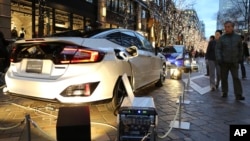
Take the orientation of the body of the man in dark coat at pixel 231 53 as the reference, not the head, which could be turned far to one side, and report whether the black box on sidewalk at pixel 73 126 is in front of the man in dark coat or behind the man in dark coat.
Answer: in front

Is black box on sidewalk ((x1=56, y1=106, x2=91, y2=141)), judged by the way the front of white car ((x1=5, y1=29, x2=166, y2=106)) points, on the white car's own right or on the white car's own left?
on the white car's own right

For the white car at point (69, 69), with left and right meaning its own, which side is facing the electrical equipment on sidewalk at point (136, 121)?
right

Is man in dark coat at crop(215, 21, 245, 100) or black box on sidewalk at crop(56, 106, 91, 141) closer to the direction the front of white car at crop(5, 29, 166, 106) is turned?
the man in dark coat

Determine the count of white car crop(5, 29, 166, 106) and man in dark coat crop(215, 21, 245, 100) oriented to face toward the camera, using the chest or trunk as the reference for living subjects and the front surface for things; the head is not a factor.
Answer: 1

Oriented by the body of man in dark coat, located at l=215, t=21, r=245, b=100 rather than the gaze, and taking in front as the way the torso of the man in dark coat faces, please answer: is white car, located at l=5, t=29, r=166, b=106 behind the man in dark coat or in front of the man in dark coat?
in front

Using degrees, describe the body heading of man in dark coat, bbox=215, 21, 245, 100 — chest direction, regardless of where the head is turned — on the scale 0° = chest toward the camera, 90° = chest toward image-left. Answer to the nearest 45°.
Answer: approximately 0°

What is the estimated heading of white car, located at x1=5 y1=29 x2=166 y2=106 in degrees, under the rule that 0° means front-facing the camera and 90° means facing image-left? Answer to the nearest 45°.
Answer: approximately 225°

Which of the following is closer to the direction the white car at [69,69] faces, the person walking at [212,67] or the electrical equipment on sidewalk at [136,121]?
the person walking

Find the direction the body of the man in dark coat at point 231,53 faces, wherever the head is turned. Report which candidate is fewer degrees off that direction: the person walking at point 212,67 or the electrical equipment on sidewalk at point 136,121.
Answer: the electrical equipment on sidewalk

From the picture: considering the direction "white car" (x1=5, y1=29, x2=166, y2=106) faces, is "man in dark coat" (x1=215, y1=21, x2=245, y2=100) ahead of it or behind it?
ahead
